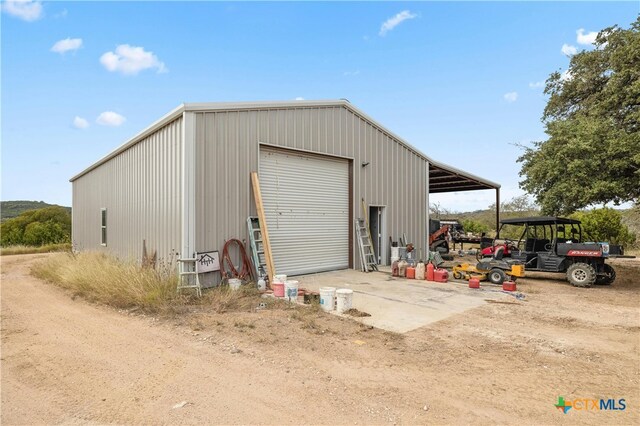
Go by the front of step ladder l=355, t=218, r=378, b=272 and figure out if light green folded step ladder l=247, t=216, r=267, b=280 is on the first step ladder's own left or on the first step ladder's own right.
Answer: on the first step ladder's own right

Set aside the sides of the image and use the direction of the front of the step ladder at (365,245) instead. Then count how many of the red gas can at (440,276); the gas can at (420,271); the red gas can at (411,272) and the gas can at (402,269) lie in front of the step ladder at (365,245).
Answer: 4

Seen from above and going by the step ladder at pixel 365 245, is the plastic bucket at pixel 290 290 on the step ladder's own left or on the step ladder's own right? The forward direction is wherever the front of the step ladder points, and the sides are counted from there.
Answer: on the step ladder's own right

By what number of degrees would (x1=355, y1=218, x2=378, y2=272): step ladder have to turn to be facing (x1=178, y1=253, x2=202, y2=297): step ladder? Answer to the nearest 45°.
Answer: approximately 90° to its right

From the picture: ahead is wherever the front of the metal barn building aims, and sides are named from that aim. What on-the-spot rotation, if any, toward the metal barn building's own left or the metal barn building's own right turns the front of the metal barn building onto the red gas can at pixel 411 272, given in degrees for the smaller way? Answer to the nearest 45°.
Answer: approximately 45° to the metal barn building's own left

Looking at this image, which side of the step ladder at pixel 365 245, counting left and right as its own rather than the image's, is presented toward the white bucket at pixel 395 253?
left

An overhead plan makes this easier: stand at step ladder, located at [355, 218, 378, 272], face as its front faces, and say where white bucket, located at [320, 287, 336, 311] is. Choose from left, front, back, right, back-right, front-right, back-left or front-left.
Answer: front-right

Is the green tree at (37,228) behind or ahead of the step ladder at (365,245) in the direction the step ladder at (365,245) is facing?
behind
